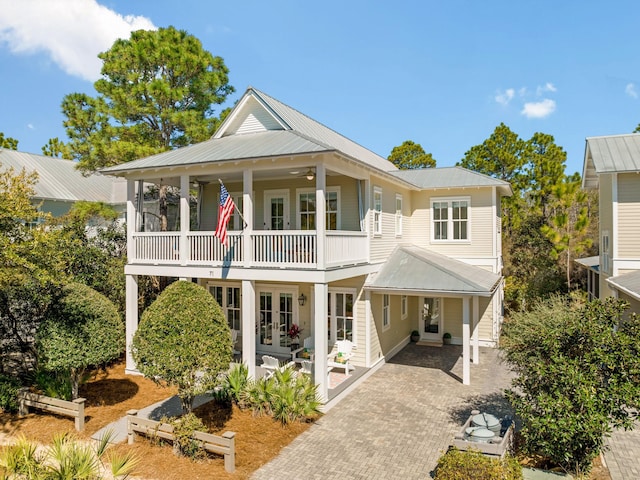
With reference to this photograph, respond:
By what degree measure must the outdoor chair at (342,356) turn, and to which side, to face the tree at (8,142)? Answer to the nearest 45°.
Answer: approximately 90° to its right

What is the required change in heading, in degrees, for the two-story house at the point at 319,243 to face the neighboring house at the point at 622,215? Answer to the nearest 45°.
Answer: approximately 135° to its left

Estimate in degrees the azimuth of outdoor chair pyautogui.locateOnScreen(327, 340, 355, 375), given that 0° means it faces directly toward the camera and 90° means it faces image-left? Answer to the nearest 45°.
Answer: approximately 45°

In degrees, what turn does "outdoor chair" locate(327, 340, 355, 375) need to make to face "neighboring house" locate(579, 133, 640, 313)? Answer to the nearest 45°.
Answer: approximately 135° to its left

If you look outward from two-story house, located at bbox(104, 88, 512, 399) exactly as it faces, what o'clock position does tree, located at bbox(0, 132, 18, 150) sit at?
The tree is roughly at 3 o'clock from the two-story house.

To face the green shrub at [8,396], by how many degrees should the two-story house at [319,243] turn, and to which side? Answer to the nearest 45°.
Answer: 0° — it already faces it

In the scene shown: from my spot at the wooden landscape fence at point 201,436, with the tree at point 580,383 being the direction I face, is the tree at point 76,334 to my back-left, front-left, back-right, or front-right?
back-left

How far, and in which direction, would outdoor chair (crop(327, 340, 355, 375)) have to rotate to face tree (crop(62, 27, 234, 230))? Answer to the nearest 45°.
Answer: approximately 90° to its right

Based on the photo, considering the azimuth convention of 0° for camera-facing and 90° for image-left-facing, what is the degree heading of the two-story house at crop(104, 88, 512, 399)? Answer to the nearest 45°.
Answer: approximately 45°

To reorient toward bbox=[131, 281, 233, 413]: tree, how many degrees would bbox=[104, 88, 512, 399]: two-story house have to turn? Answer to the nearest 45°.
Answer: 0° — it already faces it

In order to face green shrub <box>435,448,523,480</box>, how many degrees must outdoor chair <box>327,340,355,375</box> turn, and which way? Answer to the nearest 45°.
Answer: approximately 45° to its left
